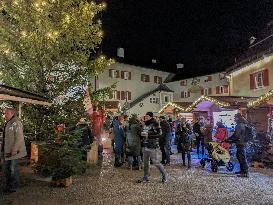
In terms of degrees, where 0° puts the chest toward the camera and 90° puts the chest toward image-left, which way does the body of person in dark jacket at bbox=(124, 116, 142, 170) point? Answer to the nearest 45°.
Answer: approximately 180°
